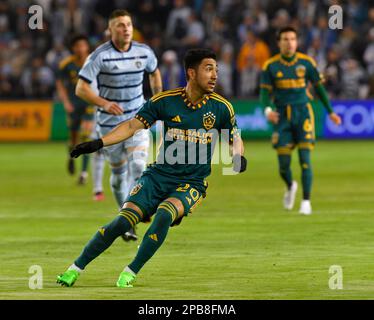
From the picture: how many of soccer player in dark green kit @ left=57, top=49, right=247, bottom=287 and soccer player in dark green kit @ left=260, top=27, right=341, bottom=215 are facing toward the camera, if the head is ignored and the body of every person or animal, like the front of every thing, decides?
2

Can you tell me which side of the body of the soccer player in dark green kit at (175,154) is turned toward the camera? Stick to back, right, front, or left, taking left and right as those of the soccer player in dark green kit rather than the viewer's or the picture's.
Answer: front

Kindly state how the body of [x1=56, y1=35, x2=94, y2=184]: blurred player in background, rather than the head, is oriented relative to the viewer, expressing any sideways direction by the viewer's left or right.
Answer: facing the viewer and to the right of the viewer

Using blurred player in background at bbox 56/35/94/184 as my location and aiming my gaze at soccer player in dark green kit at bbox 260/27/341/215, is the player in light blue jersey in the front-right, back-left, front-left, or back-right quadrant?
front-right

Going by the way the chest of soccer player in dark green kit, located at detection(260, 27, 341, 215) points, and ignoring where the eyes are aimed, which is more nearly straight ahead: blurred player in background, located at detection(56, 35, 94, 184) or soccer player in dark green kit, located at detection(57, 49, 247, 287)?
the soccer player in dark green kit

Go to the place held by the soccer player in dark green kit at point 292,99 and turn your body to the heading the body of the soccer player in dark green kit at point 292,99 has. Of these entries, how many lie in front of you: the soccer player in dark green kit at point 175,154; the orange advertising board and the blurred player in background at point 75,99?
1

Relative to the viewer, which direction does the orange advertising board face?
toward the camera

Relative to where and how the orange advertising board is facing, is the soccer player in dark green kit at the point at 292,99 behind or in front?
in front

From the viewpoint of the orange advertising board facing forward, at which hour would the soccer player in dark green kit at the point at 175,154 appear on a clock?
The soccer player in dark green kit is roughly at 12 o'clock from the orange advertising board.

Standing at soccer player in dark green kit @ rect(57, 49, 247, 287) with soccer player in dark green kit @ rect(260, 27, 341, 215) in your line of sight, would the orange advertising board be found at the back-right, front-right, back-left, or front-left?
front-left

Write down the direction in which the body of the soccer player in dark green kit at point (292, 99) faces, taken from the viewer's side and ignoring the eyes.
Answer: toward the camera
